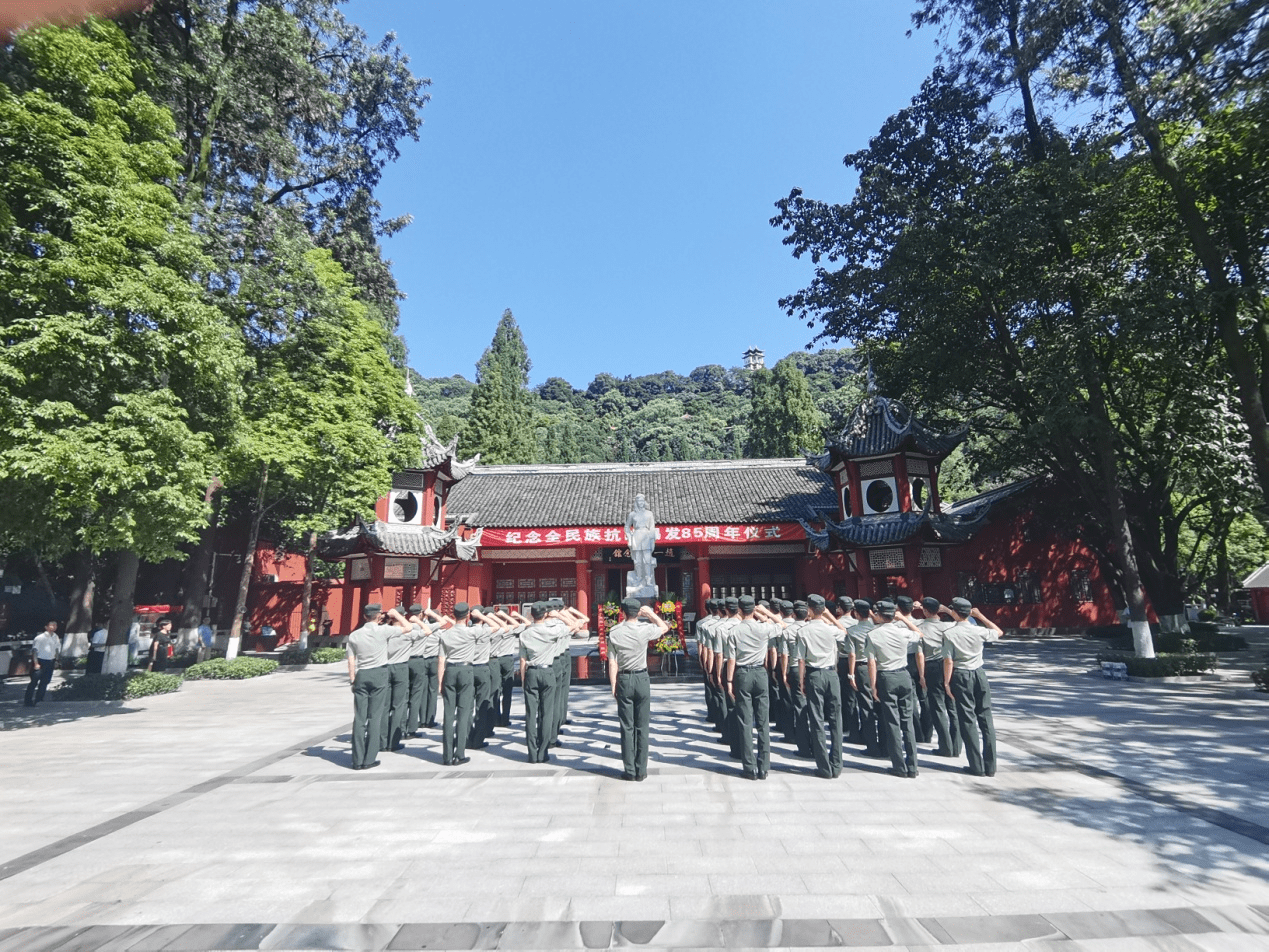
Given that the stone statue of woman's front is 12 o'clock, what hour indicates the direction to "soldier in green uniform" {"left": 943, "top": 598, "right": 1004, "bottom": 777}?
The soldier in green uniform is roughly at 11 o'clock from the stone statue of woman.

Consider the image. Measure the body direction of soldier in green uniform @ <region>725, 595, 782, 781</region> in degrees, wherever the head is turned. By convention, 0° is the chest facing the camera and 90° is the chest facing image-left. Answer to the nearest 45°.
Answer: approximately 180°

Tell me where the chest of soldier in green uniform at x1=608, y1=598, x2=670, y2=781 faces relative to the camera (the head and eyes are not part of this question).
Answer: away from the camera

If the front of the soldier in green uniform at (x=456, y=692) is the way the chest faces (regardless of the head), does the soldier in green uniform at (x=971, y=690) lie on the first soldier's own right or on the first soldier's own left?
on the first soldier's own right

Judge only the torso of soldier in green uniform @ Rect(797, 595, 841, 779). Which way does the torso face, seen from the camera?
away from the camera

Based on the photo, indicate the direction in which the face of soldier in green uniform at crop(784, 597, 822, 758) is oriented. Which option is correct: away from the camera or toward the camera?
away from the camera

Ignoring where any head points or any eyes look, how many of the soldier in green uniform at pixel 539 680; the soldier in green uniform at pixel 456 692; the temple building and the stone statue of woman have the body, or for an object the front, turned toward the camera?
2

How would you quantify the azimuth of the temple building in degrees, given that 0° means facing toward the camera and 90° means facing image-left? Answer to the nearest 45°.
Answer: approximately 0°

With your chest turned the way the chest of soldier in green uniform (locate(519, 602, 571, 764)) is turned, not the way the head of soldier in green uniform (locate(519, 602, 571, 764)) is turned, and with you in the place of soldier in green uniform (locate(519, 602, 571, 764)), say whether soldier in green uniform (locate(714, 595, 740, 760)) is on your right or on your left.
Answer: on your right

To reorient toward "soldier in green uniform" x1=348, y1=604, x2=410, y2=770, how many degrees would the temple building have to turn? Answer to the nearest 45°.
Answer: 0° — it already faces them

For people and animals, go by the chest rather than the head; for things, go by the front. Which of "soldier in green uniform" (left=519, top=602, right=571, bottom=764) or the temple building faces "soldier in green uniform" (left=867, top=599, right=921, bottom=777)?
the temple building

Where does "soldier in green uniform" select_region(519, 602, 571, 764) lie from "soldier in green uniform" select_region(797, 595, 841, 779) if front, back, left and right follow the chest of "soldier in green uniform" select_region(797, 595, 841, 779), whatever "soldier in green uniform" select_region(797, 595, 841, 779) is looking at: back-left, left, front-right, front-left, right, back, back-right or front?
left

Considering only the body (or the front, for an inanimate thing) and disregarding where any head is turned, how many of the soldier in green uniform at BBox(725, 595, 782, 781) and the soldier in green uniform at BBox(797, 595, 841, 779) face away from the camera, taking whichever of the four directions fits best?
2

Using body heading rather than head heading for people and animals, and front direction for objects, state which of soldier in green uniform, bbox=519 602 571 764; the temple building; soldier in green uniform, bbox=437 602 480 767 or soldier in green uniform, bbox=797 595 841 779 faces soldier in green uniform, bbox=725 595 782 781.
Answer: the temple building

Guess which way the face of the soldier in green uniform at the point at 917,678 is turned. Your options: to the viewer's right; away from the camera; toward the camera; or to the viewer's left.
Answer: away from the camera

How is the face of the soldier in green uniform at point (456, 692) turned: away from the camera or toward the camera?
away from the camera

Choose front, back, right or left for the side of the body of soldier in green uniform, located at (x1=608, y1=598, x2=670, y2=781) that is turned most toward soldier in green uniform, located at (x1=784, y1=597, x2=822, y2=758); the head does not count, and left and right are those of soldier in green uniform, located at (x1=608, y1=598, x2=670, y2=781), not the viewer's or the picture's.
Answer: right
